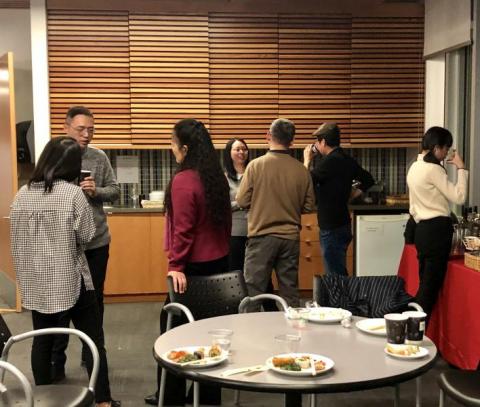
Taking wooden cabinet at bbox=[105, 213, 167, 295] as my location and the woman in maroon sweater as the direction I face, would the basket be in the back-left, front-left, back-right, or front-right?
front-left

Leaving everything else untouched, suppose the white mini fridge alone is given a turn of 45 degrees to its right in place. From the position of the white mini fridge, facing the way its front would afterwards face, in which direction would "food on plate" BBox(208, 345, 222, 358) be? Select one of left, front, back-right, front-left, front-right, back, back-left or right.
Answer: front-left

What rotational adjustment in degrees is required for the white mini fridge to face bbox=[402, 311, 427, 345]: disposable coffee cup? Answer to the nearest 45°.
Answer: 0° — it already faces it

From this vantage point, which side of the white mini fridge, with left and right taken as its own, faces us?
front

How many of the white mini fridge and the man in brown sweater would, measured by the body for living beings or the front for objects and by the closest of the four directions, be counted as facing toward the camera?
1

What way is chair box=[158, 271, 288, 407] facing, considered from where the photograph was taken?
facing the viewer and to the right of the viewer

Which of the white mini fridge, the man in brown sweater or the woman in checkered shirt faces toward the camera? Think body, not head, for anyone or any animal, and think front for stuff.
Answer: the white mini fridge

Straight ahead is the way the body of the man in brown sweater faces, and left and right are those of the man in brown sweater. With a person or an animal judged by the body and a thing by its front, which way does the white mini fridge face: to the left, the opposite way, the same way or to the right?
the opposite way

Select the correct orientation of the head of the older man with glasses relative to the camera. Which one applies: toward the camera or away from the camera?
toward the camera

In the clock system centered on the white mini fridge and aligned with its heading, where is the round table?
The round table is roughly at 12 o'clock from the white mini fridge.

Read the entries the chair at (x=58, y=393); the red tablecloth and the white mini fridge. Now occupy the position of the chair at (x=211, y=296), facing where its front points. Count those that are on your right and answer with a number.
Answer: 1

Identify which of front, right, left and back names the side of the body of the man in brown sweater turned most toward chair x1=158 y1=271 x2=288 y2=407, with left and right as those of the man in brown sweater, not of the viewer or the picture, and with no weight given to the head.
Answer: back

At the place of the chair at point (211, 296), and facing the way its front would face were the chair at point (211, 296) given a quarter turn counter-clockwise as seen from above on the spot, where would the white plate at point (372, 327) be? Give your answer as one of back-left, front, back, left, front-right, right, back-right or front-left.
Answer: right

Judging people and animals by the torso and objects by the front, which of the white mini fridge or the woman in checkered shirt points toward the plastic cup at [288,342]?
the white mini fridge

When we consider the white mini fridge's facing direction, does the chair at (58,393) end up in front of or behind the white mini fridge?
in front

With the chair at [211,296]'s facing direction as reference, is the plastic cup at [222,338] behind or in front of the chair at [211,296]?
in front

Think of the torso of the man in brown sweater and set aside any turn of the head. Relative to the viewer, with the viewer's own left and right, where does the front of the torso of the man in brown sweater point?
facing away from the viewer

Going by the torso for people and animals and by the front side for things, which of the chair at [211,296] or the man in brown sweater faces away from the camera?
the man in brown sweater

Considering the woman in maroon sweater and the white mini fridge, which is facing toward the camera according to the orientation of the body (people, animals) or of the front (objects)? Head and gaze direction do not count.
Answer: the white mini fridge
